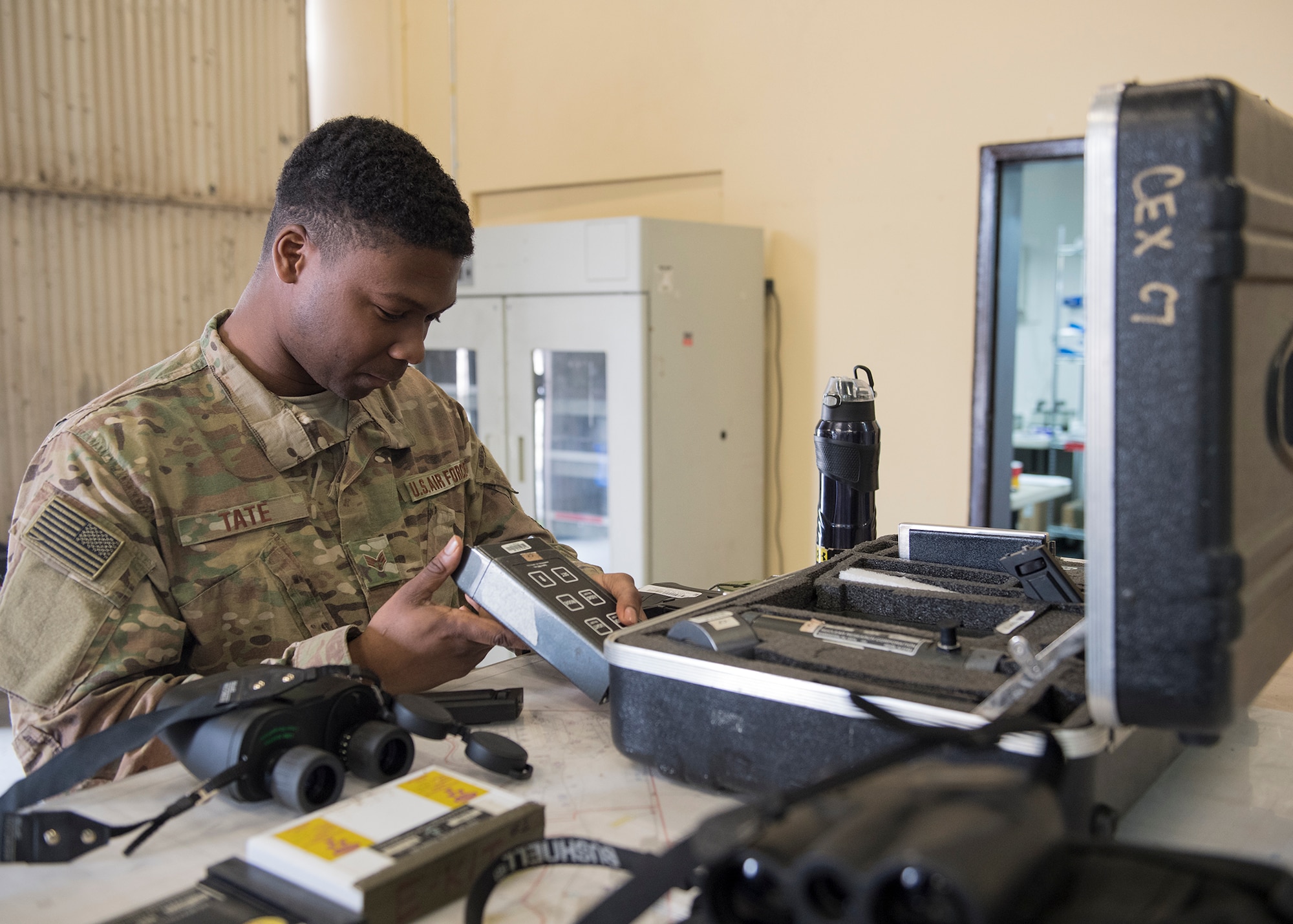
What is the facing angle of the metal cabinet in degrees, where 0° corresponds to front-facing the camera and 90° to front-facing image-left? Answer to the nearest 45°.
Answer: approximately 45°

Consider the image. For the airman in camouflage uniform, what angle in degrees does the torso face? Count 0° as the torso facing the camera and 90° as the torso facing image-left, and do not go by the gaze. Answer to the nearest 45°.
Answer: approximately 315°

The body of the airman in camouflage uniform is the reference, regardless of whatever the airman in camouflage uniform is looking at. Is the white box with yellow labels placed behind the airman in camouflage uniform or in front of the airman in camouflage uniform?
in front

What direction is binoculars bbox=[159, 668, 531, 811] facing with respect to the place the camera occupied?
facing away from the viewer and to the left of the viewer

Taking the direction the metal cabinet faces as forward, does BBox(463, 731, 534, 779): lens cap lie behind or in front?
in front

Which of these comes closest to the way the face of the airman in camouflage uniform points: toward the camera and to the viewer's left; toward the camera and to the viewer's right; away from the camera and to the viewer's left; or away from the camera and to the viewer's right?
toward the camera and to the viewer's right

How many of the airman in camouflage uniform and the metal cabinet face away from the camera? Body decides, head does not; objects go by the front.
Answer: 0

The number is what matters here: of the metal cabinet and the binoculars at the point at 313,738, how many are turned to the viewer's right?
0
